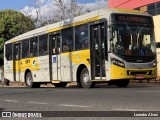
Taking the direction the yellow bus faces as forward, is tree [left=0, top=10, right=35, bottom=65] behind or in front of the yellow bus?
behind

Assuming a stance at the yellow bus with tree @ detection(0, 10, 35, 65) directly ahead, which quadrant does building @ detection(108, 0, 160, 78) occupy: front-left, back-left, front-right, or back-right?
front-right

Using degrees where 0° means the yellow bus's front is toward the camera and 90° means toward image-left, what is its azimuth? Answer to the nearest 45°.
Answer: approximately 315°

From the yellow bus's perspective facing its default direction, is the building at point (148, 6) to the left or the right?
on its left

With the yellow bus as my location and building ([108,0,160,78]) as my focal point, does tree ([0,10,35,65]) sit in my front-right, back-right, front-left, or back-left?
front-left
